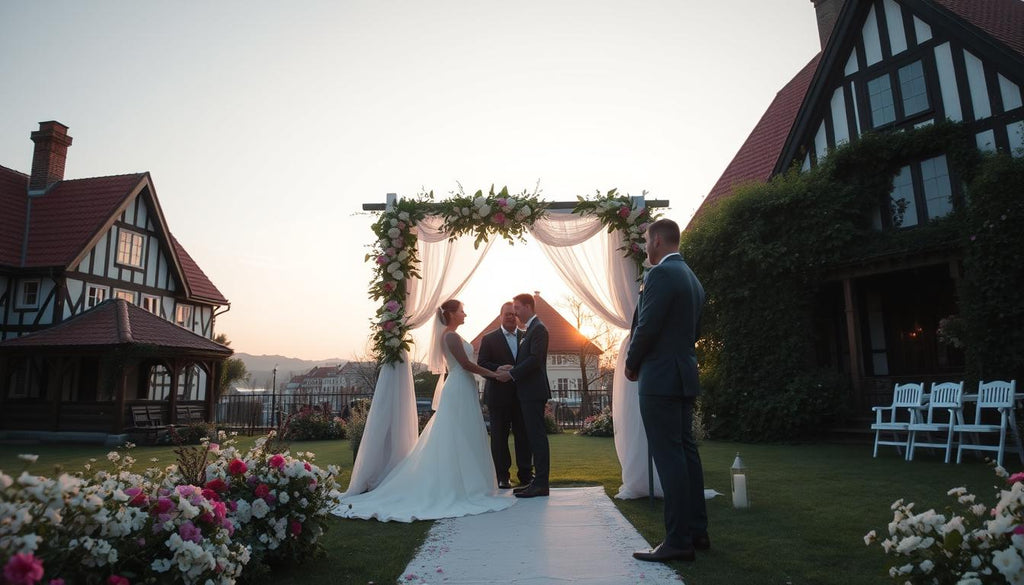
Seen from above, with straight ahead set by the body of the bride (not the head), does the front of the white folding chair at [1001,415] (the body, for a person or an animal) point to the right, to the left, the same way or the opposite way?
the opposite way

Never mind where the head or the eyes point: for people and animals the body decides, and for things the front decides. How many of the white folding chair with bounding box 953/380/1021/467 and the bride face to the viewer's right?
1

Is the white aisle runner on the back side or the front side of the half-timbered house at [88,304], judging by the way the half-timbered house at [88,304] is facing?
on the front side

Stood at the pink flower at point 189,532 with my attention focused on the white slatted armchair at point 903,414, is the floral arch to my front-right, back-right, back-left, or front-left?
front-left

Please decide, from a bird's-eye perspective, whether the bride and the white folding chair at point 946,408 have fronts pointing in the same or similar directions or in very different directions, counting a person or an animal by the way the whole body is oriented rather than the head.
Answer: very different directions

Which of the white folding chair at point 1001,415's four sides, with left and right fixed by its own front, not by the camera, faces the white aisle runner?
front

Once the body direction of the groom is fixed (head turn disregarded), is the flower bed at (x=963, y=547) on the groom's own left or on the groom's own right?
on the groom's own left

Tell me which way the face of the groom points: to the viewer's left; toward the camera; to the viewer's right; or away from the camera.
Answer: to the viewer's left

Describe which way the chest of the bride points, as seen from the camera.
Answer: to the viewer's right

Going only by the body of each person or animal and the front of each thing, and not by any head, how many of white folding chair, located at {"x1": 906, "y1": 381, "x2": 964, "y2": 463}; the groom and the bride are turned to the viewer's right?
1

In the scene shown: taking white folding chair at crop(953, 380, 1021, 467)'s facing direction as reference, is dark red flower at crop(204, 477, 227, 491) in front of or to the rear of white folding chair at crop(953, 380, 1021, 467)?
in front

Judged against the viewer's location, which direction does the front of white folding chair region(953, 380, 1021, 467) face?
facing the viewer and to the left of the viewer

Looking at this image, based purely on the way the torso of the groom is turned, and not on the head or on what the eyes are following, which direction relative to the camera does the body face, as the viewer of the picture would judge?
to the viewer's left

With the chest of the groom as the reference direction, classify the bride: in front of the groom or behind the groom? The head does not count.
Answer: in front

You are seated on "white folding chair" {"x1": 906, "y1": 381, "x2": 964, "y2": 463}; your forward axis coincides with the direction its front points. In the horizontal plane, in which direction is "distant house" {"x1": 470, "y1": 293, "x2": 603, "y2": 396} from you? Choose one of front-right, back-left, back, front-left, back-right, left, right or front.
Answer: right

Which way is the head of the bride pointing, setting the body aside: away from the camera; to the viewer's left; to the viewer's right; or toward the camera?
to the viewer's right

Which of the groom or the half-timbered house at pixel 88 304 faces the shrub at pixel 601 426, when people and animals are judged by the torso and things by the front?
the half-timbered house

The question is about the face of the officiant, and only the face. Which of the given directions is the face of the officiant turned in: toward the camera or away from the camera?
toward the camera

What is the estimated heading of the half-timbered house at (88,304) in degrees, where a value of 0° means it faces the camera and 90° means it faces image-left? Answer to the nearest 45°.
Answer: approximately 315°

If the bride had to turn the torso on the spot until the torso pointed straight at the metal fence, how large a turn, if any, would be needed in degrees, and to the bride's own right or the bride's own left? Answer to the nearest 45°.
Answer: approximately 90° to the bride's own left

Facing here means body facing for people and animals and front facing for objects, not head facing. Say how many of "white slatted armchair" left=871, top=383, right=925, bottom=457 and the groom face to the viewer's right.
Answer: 0
